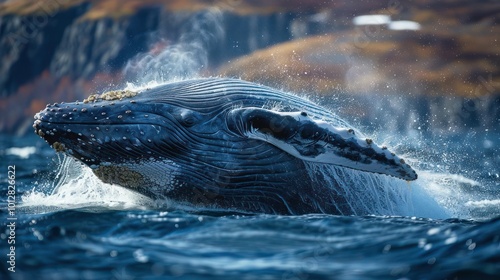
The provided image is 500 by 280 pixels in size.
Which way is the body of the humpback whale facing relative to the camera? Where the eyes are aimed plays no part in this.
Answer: to the viewer's left

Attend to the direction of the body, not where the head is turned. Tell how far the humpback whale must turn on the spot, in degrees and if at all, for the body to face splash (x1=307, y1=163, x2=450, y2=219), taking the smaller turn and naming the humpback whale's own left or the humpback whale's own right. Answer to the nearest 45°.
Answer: approximately 180°

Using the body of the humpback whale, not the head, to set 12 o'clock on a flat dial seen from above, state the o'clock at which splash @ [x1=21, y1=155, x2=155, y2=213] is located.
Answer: The splash is roughly at 1 o'clock from the humpback whale.

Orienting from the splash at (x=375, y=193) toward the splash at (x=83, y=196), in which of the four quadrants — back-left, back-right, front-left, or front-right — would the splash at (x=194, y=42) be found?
front-right

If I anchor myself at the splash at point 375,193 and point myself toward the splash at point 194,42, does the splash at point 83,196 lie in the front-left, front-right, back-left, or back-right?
front-left
